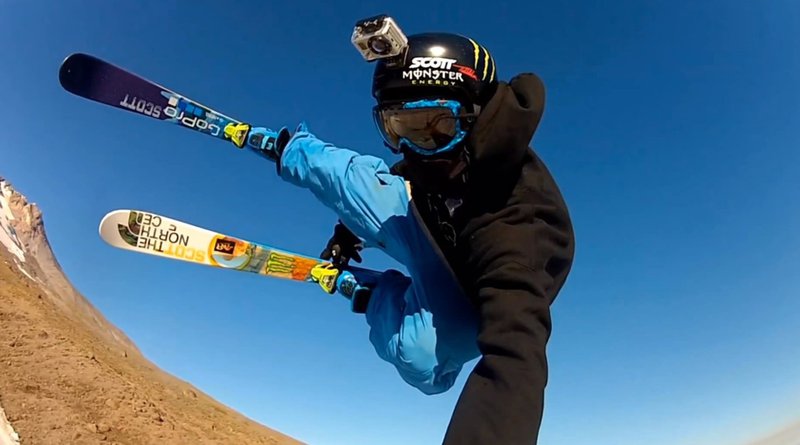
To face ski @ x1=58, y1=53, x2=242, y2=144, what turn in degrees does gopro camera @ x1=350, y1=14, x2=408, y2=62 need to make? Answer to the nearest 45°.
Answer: approximately 90° to its right

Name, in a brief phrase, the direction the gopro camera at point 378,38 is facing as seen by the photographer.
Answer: facing the viewer and to the left of the viewer
